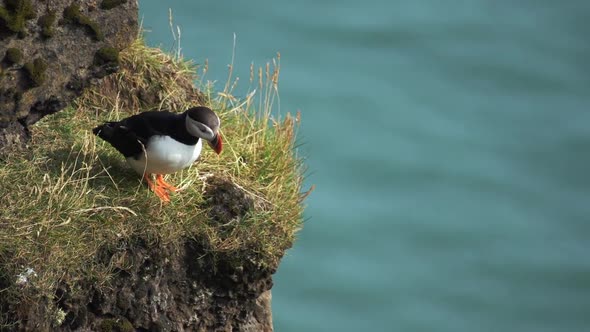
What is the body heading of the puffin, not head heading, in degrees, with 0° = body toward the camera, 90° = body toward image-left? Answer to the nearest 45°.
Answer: approximately 315°
